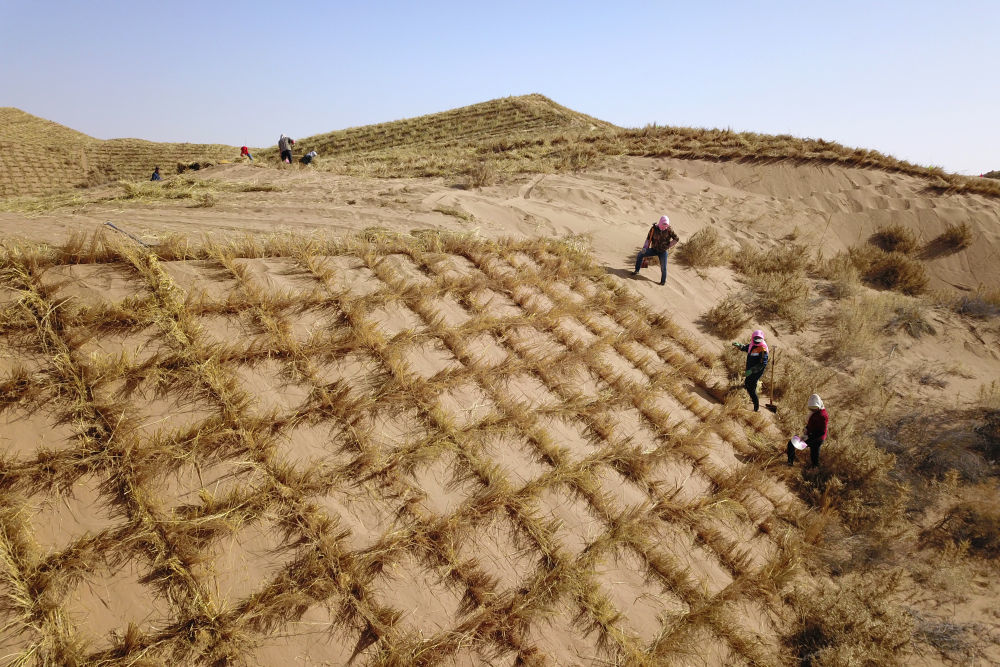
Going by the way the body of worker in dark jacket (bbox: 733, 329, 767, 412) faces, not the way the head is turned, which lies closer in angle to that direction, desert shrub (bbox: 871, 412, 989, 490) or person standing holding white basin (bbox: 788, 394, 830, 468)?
the person standing holding white basin

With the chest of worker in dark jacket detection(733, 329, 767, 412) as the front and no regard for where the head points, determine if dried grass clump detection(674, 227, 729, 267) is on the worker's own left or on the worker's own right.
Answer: on the worker's own right

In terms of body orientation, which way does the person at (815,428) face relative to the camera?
to the viewer's left

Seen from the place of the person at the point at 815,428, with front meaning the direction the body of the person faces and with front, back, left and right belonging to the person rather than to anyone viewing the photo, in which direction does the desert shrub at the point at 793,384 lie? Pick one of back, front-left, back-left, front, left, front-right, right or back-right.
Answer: right

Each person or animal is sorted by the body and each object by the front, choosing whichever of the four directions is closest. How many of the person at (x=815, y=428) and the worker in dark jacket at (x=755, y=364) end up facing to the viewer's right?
0

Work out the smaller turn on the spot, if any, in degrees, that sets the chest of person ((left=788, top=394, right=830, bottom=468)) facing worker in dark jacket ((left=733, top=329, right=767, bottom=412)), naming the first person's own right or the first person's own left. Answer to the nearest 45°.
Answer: approximately 45° to the first person's own right

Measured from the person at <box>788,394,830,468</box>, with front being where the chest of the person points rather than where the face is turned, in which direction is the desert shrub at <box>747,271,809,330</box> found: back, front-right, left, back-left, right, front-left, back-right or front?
right

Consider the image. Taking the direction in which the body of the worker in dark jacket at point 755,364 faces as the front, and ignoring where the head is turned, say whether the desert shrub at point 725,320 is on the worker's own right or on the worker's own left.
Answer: on the worker's own right

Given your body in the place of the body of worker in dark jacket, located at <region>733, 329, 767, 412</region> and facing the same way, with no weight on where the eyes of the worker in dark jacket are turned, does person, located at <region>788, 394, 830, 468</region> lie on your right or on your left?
on your left

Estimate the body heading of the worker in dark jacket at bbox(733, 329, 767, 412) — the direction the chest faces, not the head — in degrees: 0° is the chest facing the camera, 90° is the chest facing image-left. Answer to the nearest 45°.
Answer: approximately 45°

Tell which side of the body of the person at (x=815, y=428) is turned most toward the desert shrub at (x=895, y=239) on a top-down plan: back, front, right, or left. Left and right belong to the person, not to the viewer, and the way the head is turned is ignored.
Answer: right

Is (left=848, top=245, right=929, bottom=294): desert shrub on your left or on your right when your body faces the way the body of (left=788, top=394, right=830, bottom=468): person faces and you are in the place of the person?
on your right

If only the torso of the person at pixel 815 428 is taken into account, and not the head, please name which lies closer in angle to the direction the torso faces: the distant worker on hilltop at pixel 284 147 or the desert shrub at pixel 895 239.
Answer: the distant worker on hilltop

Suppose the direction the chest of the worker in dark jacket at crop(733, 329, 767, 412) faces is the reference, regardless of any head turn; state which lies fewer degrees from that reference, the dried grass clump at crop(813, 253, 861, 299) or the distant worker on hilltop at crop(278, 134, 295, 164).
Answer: the distant worker on hilltop
